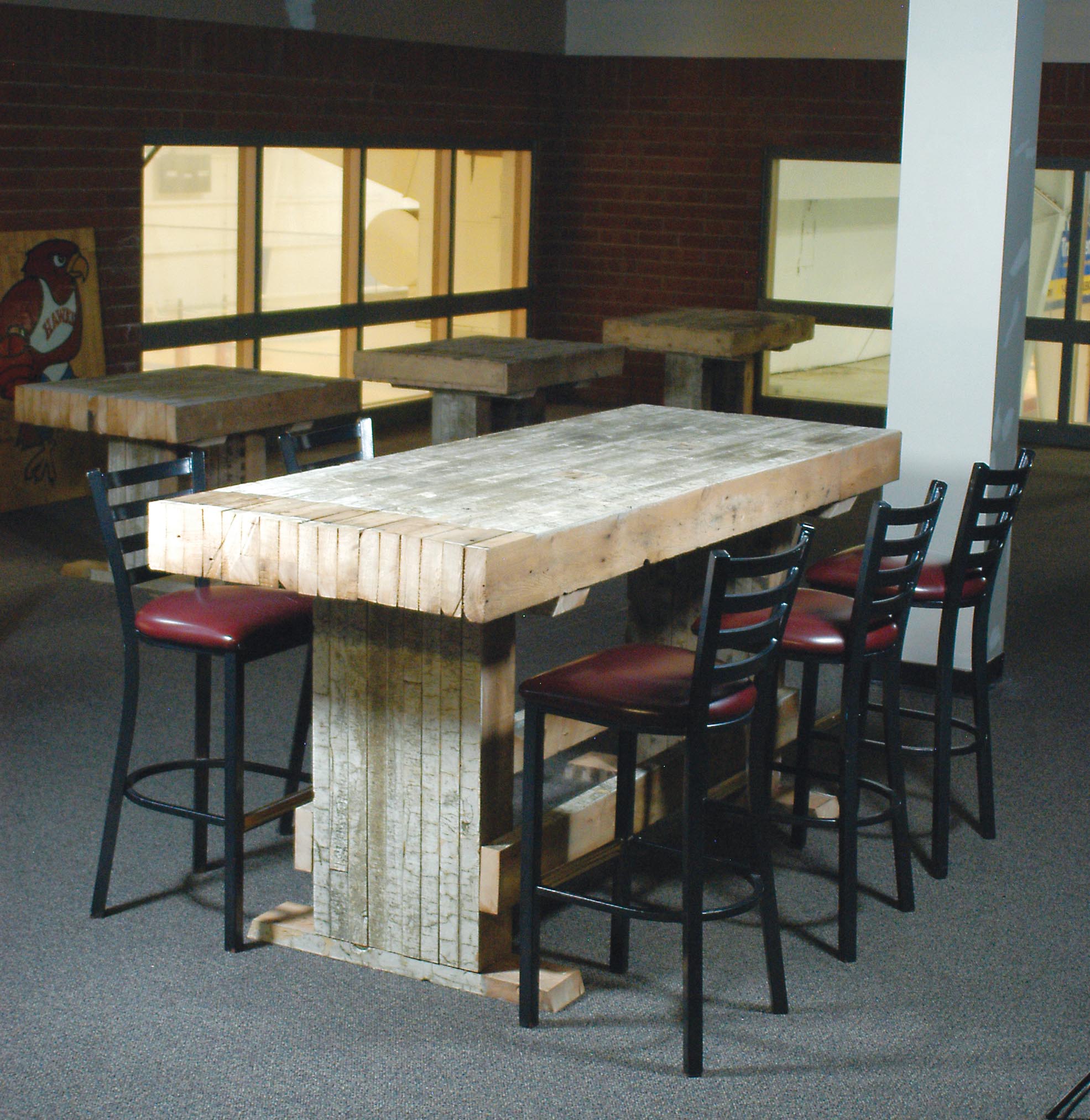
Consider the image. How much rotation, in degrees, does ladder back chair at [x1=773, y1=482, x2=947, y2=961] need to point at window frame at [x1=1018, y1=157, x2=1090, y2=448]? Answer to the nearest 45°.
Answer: approximately 45° to its right

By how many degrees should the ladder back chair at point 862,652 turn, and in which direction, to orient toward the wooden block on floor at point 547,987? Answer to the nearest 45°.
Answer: approximately 90° to its left

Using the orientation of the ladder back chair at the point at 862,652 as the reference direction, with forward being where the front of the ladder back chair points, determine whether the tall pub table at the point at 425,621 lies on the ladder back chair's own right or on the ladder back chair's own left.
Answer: on the ladder back chair's own left

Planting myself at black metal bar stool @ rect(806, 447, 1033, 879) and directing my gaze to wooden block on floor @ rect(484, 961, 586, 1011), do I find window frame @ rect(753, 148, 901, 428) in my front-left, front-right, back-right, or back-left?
back-right

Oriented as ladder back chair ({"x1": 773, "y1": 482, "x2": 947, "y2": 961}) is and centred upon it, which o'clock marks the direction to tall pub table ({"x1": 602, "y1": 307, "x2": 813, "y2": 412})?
The tall pub table is roughly at 1 o'clock from the ladder back chair.

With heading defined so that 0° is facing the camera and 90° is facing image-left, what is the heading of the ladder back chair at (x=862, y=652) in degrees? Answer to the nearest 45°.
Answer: approximately 135°

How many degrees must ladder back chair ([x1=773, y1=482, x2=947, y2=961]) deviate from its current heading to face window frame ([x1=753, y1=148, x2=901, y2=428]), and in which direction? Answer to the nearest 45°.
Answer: approximately 45° to its right

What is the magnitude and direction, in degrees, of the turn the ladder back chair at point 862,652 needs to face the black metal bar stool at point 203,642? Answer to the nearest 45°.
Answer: approximately 45° to its left
